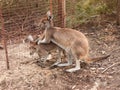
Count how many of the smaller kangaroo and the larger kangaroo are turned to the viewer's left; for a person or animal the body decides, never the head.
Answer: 2

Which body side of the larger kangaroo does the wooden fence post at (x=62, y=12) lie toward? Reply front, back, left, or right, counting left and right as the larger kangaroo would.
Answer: right

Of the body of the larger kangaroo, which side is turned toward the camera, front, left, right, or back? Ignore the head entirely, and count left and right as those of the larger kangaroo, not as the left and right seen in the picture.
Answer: left

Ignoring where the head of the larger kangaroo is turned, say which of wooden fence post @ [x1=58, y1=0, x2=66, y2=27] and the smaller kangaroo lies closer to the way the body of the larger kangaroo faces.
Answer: the smaller kangaroo

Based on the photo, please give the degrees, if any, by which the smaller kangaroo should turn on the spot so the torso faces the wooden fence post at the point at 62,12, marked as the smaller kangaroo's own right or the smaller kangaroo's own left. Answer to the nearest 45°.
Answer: approximately 135° to the smaller kangaroo's own right

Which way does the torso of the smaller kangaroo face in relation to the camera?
to the viewer's left
